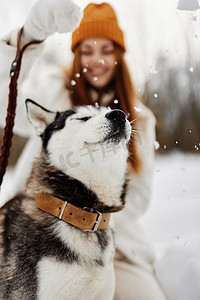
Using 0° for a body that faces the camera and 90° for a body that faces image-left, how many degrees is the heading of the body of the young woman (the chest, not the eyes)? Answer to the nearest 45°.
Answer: approximately 0°

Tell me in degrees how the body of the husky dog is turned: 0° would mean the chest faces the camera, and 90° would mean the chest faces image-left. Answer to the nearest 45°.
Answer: approximately 315°
